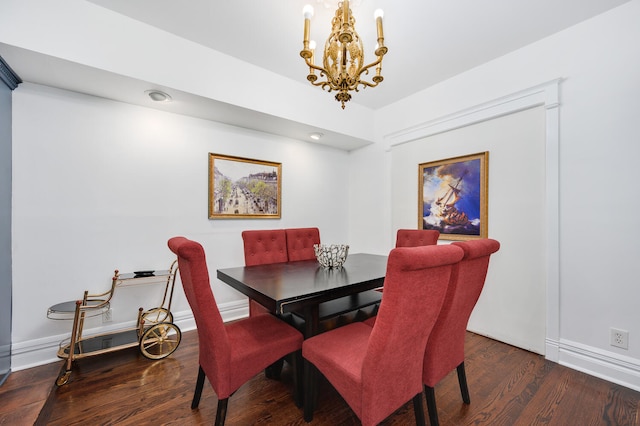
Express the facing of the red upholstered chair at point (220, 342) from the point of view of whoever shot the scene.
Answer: facing away from the viewer and to the right of the viewer

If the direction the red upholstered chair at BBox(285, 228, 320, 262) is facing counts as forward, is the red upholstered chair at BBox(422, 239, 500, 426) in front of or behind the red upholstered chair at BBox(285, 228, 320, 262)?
in front

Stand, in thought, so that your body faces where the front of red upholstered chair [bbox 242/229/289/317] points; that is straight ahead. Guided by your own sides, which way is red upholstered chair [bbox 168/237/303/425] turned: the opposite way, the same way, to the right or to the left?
to the left

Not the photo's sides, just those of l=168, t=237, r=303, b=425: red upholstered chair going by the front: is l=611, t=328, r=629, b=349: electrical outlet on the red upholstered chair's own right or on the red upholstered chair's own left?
on the red upholstered chair's own right

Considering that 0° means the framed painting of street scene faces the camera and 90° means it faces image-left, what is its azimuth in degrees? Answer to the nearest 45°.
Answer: approximately 315°

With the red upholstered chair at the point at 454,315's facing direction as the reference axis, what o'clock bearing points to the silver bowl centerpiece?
The silver bowl centerpiece is roughly at 11 o'clock from the red upholstered chair.

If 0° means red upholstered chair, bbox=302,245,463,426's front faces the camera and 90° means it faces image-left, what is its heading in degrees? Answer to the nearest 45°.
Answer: approximately 135°

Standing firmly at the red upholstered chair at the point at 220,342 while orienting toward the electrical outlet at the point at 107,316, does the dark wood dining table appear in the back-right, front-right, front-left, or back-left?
back-right
